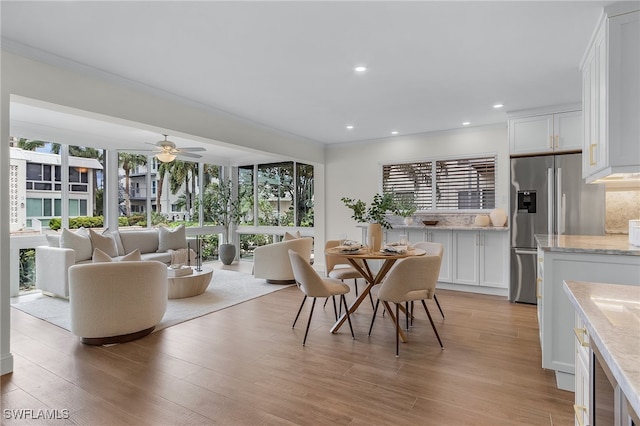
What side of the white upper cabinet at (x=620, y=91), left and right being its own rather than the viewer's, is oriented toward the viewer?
left

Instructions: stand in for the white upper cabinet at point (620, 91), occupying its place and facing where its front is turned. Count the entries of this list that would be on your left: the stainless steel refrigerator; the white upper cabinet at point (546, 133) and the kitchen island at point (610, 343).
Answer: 1

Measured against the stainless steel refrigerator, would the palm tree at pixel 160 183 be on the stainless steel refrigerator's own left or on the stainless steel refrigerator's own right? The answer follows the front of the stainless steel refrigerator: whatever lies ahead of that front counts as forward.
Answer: on the stainless steel refrigerator's own right

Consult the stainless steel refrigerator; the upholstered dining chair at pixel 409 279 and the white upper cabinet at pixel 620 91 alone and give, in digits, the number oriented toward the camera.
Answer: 1

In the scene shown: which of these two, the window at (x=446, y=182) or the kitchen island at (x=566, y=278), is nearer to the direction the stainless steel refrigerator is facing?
the kitchen island

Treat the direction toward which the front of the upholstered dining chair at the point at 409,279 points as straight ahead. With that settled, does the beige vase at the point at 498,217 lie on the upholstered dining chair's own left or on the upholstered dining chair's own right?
on the upholstered dining chair's own right

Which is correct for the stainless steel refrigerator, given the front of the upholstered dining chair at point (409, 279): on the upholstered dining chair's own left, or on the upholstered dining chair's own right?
on the upholstered dining chair's own right

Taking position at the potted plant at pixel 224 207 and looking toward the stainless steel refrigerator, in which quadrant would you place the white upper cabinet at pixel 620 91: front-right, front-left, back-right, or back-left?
front-right

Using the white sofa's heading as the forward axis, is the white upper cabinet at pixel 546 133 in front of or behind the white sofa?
in front

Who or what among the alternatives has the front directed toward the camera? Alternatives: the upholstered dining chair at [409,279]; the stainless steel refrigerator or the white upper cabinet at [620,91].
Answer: the stainless steel refrigerator

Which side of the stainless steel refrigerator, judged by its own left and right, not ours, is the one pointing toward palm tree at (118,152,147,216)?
right

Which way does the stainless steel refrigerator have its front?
toward the camera

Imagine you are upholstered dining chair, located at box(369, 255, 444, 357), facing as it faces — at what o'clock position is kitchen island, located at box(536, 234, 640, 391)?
The kitchen island is roughly at 5 o'clock from the upholstered dining chair.

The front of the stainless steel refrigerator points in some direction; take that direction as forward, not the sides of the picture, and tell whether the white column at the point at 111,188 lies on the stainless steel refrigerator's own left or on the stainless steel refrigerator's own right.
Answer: on the stainless steel refrigerator's own right

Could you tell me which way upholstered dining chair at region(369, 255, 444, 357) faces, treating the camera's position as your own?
facing away from the viewer and to the left of the viewer

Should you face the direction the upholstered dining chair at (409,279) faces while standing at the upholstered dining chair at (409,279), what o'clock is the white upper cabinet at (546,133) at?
The white upper cabinet is roughly at 3 o'clock from the upholstered dining chair.
